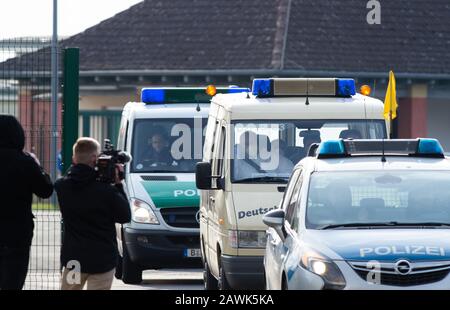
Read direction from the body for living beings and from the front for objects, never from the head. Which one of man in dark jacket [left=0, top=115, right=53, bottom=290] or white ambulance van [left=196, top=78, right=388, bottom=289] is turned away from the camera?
the man in dark jacket

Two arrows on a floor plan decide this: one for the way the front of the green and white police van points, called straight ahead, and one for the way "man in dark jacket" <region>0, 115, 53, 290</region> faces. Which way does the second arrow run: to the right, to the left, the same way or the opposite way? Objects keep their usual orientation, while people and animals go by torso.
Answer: the opposite way

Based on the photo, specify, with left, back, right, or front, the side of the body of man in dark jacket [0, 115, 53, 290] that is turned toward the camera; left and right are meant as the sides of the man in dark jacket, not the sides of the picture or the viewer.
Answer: back

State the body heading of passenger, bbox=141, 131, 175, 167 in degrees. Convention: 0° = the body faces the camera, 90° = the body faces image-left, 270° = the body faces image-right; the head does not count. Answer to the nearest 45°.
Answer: approximately 0°

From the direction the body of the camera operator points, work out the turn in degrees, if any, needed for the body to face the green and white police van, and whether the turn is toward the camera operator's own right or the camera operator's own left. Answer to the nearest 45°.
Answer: approximately 45° to the camera operator's own left

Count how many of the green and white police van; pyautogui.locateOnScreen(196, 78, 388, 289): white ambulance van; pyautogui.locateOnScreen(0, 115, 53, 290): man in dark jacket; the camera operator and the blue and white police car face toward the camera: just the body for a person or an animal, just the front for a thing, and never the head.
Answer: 3

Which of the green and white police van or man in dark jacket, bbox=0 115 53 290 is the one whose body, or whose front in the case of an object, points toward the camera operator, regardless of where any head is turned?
the green and white police van
